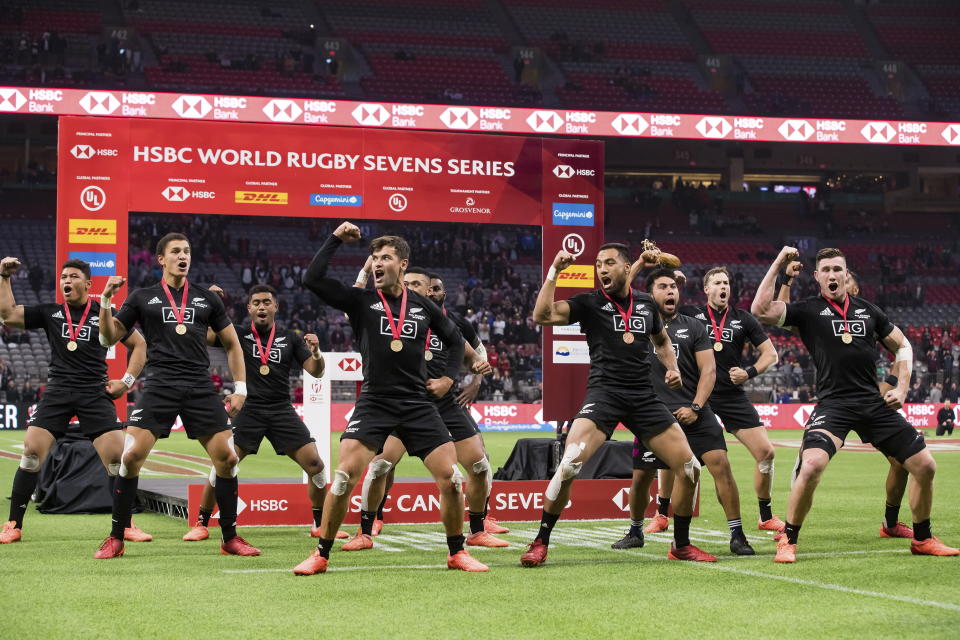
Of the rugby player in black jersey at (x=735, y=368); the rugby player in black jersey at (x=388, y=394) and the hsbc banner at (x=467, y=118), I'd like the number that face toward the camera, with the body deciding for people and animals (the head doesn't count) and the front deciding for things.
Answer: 3

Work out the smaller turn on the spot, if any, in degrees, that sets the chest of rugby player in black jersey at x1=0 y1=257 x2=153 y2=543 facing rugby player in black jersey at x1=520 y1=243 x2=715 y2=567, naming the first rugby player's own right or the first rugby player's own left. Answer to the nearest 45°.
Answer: approximately 45° to the first rugby player's own left

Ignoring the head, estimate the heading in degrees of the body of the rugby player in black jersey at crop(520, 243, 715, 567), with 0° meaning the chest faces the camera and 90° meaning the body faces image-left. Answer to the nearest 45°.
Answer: approximately 0°

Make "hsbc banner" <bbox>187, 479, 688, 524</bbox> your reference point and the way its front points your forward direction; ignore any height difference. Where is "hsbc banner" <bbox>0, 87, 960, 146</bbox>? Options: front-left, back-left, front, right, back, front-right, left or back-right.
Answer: back

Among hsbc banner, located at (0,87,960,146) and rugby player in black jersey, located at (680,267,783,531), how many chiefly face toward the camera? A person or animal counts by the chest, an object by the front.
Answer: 2

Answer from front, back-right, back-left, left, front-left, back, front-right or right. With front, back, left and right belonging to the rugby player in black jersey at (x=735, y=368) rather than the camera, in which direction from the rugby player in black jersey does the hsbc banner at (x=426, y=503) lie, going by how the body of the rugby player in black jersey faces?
right

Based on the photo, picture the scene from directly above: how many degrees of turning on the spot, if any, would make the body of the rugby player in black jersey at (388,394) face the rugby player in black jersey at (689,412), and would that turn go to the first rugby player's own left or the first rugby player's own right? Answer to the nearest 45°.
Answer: approximately 135° to the first rugby player's own left
